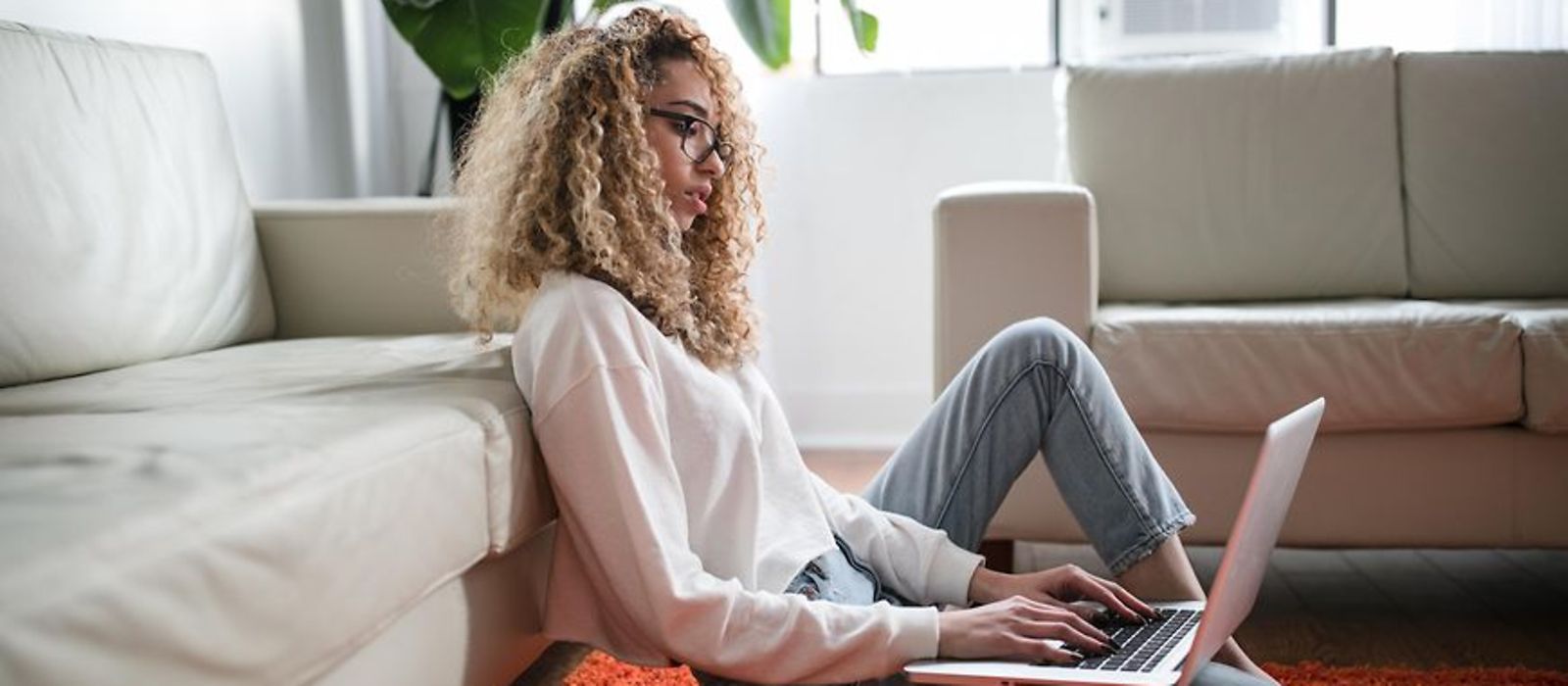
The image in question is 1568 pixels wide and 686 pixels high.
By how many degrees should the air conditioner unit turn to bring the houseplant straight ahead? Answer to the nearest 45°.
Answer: approximately 45° to its right

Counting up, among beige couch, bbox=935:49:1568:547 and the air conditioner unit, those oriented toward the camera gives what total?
2

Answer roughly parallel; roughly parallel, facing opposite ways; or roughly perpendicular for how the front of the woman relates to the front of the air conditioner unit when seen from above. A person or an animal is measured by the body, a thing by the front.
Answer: roughly perpendicular

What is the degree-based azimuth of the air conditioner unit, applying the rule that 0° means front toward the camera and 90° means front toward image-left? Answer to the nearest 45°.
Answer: approximately 0°

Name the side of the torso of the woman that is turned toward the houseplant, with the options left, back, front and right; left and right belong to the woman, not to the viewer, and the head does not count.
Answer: left

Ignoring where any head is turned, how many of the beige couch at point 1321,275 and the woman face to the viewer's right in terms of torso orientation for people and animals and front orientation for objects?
1

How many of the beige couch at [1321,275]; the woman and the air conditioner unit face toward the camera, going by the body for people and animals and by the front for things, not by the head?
2

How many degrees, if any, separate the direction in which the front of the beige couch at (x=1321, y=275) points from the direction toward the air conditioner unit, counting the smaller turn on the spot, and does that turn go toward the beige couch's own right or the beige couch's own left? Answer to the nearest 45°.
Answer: approximately 180°

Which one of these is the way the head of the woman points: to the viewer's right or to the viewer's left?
to the viewer's right

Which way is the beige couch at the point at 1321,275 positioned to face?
toward the camera

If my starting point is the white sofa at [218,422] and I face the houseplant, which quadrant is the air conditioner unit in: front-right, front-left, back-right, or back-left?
front-right

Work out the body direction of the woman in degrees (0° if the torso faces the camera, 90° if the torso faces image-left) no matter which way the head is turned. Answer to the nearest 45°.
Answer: approximately 270°

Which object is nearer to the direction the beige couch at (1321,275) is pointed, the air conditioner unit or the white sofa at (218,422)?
the white sofa

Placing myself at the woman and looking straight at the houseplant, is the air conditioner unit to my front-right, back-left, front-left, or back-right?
front-right
